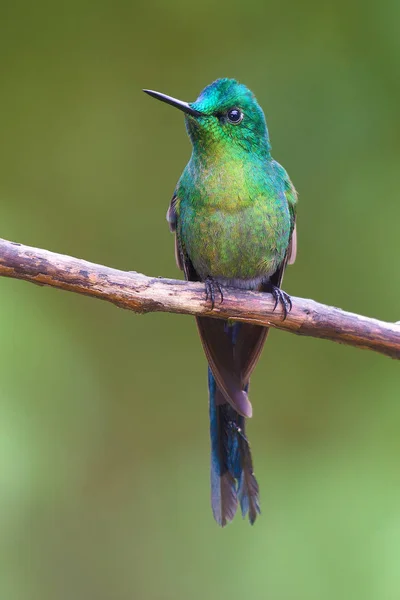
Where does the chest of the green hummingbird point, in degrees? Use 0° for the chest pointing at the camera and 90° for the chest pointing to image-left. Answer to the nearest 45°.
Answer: approximately 0°
